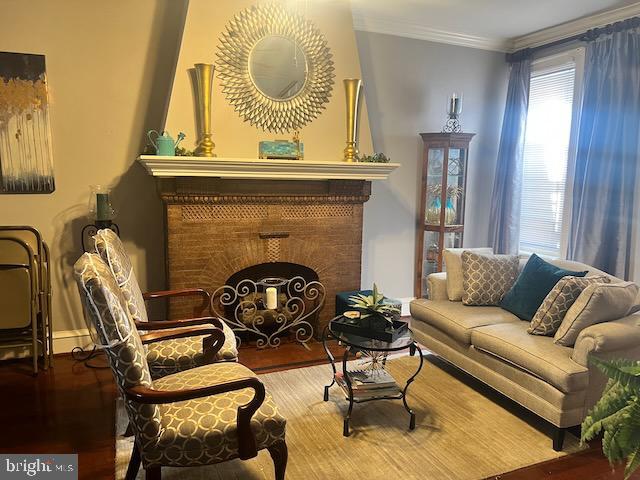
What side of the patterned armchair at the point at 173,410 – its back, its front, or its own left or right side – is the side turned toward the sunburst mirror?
left

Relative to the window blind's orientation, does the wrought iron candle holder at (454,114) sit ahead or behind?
ahead

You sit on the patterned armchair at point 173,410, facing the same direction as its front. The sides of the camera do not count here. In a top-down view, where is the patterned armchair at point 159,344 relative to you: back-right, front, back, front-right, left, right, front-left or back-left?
left

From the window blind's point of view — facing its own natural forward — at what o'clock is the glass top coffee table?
The glass top coffee table is roughly at 11 o'clock from the window blind.

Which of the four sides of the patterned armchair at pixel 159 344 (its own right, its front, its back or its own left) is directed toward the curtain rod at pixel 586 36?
front

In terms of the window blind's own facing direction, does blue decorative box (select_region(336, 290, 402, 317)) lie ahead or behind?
ahead

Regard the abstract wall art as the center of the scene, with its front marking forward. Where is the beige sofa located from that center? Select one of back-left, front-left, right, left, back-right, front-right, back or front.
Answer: front-left

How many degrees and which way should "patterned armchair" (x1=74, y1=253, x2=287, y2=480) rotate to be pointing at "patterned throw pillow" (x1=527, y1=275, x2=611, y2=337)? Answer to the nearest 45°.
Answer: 0° — it already faces it

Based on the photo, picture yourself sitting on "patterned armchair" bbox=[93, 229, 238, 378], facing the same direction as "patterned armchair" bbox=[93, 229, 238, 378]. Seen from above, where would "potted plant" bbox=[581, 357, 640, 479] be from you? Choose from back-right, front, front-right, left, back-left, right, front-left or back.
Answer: front-right

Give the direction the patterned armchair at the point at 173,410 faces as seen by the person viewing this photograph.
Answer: facing to the right of the viewer

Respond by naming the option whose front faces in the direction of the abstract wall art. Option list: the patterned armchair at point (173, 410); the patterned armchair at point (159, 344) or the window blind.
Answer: the window blind

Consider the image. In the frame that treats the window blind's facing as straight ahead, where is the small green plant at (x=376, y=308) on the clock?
The small green plant is roughly at 11 o'clock from the window blind.

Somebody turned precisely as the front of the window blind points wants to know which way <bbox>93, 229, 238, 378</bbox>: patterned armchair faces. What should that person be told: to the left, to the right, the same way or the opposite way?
the opposite way

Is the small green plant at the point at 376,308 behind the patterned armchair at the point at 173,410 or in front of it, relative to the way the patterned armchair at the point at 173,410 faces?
in front

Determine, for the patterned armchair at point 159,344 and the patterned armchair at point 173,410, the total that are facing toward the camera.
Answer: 0

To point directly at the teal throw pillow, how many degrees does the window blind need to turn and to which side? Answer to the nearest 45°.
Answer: approximately 45° to its left

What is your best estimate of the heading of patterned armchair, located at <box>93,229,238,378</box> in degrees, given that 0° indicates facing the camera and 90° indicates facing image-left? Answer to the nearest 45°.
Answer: approximately 270°

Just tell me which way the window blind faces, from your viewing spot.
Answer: facing the viewer and to the left of the viewer
